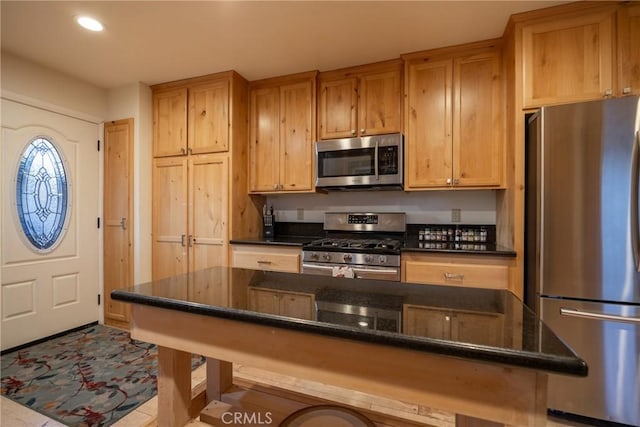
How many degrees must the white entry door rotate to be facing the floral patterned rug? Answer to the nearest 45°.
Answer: approximately 45° to its right

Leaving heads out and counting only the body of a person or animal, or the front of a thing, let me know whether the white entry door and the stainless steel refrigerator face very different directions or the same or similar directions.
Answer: very different directions

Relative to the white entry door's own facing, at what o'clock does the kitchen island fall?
The kitchen island is roughly at 1 o'clock from the white entry door.

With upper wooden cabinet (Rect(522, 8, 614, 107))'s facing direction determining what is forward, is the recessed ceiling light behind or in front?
in front

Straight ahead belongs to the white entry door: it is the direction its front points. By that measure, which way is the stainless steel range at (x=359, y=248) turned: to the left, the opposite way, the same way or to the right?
to the right

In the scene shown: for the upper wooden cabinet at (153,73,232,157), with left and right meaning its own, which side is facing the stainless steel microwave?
left

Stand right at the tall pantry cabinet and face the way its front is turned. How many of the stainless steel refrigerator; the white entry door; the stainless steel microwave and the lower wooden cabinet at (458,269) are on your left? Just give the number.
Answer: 3

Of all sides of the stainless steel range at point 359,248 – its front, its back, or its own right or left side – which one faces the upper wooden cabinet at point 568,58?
left

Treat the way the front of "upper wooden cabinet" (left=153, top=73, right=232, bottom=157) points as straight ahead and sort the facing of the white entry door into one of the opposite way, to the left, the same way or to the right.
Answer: to the left

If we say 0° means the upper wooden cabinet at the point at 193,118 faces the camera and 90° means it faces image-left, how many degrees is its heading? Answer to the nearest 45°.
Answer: approximately 45°

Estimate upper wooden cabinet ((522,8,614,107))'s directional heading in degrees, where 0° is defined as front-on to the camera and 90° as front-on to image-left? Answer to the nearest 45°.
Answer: approximately 45°

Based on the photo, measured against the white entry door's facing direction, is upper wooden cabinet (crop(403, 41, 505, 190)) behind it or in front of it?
in front

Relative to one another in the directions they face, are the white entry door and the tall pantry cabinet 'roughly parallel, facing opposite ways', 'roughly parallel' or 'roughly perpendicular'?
roughly perpendicular
